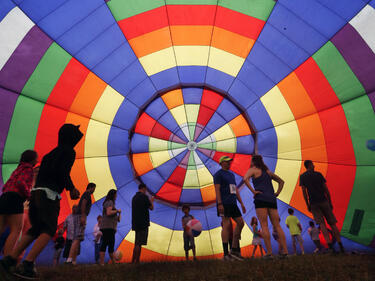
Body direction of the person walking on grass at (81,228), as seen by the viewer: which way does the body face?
to the viewer's right

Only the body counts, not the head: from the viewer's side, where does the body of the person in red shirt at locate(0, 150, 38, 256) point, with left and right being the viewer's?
facing away from the viewer and to the right of the viewer

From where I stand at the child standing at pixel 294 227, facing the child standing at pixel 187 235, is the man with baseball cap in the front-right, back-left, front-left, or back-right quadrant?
front-left

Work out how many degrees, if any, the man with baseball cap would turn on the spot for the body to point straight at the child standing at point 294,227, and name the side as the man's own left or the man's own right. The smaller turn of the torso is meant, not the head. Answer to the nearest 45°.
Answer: approximately 90° to the man's own left

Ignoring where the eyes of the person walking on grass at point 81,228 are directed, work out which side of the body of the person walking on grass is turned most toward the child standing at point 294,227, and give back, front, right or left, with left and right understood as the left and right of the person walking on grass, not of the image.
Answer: front
